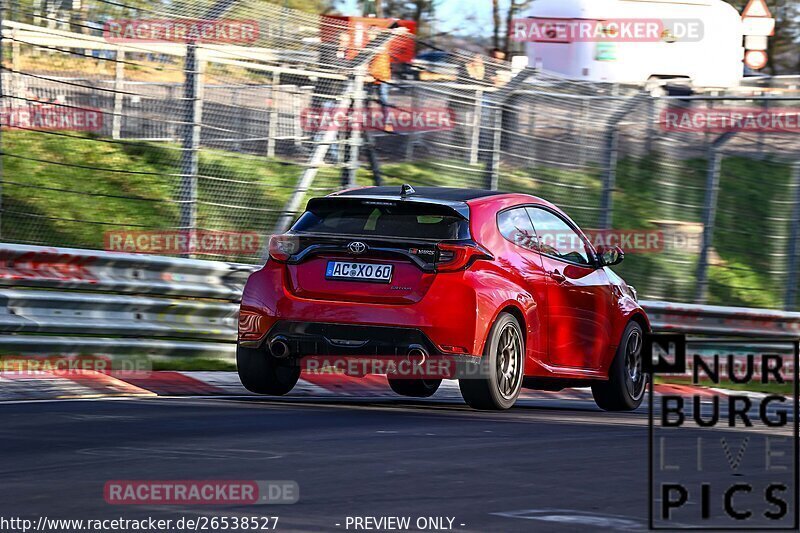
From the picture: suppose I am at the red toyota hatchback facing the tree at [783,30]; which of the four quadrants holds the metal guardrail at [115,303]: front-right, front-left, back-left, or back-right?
front-left

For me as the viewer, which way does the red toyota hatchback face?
facing away from the viewer and to the right of the viewer

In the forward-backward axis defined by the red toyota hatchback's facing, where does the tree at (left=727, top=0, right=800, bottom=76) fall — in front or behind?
in front
